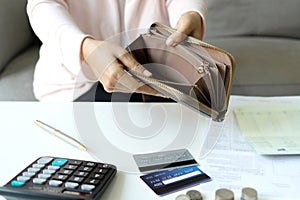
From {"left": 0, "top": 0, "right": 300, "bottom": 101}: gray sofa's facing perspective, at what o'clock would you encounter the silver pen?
The silver pen is roughly at 1 o'clock from the gray sofa.

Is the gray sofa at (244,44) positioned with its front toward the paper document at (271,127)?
yes

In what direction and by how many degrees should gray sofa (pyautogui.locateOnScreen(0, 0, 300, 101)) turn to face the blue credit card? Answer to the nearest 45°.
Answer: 0° — it already faces it

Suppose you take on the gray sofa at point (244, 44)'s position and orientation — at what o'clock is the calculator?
The calculator is roughly at 1 o'clock from the gray sofa.

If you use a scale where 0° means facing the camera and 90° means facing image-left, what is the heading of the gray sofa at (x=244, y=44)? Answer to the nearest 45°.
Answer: approximately 0°

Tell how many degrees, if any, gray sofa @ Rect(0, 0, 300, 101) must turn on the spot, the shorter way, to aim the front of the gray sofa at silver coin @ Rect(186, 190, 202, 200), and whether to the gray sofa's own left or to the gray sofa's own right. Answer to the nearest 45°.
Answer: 0° — it already faces it
